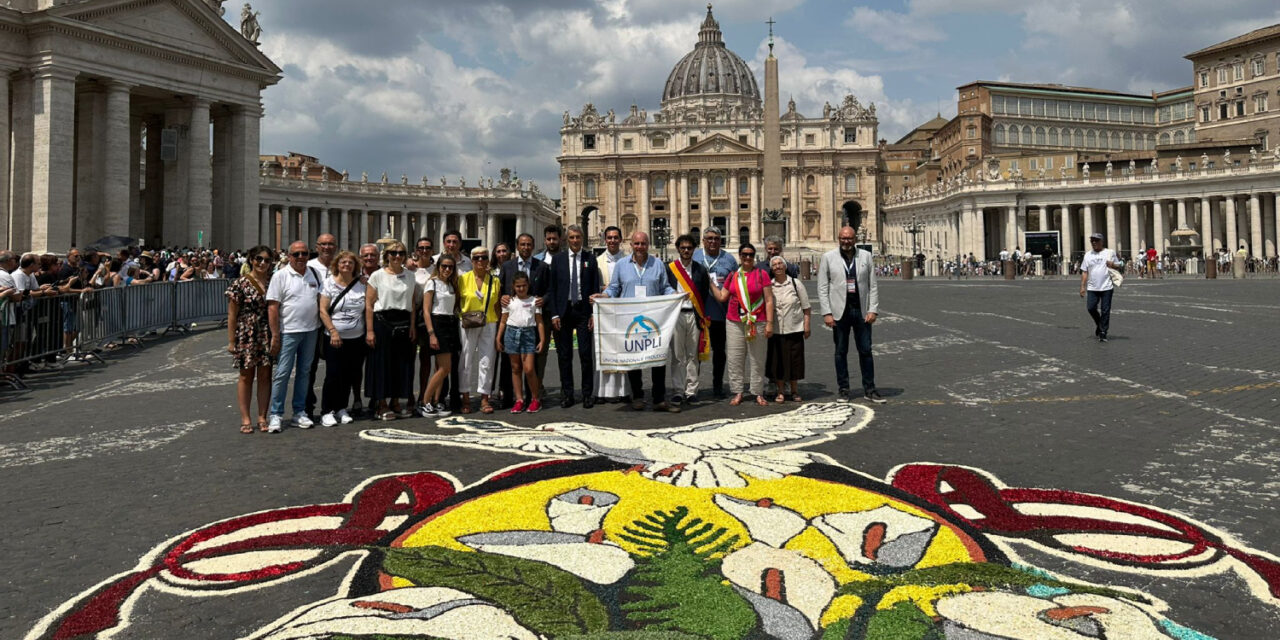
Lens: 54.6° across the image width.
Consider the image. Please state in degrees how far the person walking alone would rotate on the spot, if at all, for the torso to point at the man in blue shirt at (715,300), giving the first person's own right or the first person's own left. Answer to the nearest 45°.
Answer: approximately 45° to the first person's own right

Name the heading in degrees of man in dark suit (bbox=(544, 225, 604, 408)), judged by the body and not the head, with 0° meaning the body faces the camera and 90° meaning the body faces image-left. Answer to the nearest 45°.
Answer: approximately 0°

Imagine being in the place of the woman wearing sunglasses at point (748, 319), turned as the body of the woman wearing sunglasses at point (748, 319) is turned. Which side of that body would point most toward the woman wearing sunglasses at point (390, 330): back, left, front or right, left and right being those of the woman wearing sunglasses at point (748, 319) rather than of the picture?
right

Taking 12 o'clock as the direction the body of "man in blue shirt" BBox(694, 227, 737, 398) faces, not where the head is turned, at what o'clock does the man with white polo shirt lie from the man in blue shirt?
The man with white polo shirt is roughly at 2 o'clock from the man in blue shirt.

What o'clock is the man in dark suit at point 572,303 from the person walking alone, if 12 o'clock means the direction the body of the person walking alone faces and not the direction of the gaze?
The man in dark suit is roughly at 1 o'clock from the person walking alone.

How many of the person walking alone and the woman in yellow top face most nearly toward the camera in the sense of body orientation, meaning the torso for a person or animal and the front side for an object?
2

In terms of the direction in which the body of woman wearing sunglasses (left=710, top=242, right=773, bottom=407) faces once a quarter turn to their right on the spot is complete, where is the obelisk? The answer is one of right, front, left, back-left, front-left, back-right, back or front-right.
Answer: right

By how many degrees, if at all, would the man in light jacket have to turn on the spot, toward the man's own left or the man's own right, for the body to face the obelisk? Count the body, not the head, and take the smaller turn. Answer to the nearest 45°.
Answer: approximately 180°

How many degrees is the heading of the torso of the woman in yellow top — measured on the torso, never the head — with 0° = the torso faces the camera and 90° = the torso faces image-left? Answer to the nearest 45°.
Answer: approximately 0°
